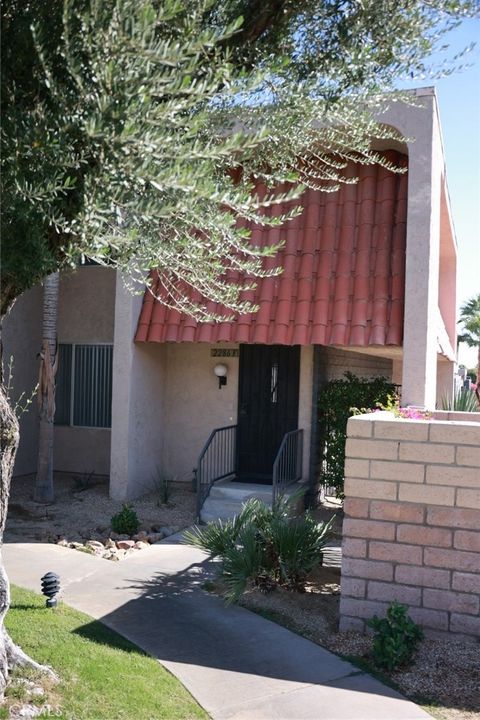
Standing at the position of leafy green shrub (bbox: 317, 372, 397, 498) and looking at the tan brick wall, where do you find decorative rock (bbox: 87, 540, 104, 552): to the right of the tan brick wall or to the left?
right

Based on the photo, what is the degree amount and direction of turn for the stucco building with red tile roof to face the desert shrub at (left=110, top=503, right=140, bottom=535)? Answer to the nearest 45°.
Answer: approximately 45° to its right

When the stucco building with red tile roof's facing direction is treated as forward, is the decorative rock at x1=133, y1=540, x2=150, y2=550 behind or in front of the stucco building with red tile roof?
in front

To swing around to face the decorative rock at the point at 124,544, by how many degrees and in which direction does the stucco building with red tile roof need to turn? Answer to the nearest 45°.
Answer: approximately 45° to its right

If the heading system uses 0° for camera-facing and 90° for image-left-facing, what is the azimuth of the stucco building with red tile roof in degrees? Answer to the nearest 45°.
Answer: approximately 0°

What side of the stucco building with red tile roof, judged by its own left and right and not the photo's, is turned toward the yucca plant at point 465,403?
left

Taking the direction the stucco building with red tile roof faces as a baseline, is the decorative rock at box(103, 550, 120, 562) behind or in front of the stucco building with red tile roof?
in front

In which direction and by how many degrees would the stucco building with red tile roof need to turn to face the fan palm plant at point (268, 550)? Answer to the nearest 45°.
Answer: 0° — it already faces it

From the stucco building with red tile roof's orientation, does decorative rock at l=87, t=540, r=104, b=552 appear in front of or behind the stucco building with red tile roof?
in front
